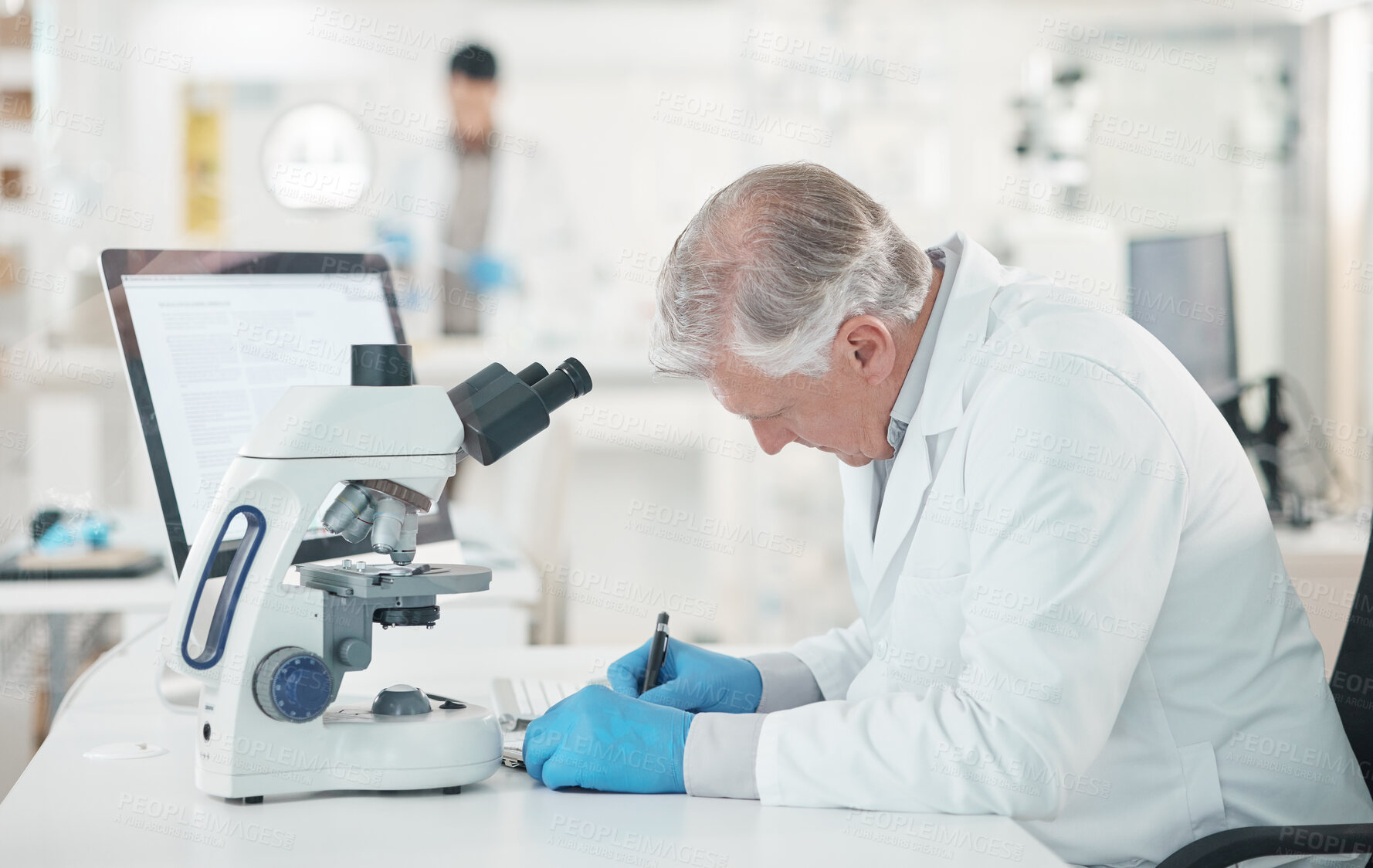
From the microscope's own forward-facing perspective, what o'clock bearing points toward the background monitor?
The background monitor is roughly at 11 o'clock from the microscope.

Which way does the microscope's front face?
to the viewer's right

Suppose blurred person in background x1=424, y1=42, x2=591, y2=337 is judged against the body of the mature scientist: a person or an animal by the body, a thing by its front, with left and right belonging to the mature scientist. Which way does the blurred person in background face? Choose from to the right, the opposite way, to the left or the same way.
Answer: to the left

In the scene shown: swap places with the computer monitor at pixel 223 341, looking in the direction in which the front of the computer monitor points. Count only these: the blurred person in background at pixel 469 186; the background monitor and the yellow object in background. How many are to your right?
0

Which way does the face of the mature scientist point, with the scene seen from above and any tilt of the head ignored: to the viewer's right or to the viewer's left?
to the viewer's left

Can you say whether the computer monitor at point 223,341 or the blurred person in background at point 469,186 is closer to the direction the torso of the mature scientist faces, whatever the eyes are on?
the computer monitor

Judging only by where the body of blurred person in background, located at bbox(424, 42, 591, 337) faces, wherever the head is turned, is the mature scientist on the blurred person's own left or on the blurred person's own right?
on the blurred person's own left

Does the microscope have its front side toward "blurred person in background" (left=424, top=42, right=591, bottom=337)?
no

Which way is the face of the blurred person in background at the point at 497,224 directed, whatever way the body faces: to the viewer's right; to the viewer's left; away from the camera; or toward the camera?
toward the camera

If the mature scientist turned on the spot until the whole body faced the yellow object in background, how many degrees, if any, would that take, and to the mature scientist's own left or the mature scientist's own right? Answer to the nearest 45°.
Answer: approximately 45° to the mature scientist's own right

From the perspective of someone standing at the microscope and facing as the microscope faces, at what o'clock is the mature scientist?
The mature scientist is roughly at 12 o'clock from the microscope.

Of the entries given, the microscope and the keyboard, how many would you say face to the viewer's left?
0

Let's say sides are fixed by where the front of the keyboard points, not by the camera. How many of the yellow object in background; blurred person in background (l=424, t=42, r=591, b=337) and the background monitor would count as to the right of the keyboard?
0

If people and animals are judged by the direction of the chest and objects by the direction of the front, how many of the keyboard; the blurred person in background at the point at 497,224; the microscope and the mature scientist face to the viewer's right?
2

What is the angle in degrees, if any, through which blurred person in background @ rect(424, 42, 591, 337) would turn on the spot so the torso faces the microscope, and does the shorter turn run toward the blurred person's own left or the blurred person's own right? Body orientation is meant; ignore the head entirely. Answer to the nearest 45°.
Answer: approximately 45° to the blurred person's own left

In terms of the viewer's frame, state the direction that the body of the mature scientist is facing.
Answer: to the viewer's left

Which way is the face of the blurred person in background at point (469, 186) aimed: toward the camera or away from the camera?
toward the camera

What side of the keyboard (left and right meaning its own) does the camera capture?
right

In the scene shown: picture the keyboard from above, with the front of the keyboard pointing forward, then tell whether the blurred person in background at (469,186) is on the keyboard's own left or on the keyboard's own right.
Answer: on the keyboard's own left

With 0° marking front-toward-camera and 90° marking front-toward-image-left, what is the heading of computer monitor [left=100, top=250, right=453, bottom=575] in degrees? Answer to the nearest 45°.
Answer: approximately 315°

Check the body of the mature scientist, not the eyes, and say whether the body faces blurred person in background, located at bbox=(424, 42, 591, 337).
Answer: no
